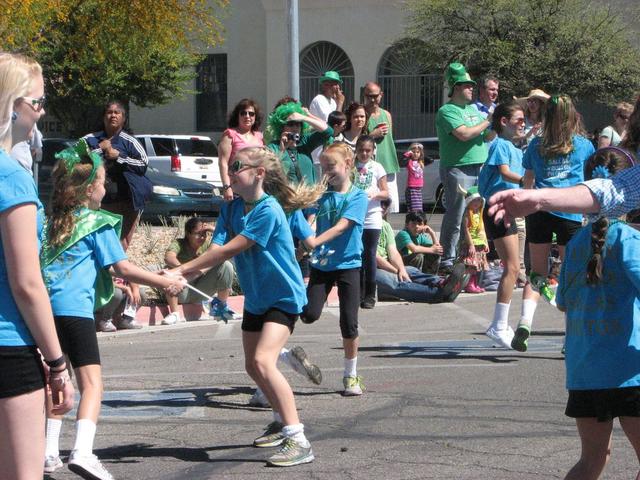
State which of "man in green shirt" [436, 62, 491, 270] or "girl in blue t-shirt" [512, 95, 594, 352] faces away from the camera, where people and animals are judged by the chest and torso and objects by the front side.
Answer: the girl in blue t-shirt

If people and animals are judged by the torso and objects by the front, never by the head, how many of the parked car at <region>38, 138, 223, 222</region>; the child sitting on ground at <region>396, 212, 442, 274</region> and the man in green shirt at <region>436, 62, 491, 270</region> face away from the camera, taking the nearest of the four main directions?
0

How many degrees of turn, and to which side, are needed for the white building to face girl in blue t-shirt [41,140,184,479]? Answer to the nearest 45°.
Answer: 0° — it already faces them

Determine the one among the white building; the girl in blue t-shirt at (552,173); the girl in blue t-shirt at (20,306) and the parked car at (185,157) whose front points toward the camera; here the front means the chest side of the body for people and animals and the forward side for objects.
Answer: the white building

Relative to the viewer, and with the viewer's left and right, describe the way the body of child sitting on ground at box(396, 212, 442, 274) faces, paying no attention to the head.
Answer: facing the viewer and to the right of the viewer

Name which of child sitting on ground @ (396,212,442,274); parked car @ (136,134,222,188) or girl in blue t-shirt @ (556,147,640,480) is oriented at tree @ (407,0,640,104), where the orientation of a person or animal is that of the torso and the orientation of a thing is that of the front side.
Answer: the girl in blue t-shirt

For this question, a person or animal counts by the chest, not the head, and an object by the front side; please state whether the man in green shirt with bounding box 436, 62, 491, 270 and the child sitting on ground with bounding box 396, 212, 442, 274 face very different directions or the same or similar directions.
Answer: same or similar directions

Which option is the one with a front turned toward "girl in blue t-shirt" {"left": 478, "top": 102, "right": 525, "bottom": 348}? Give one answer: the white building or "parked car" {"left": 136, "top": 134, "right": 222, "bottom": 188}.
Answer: the white building

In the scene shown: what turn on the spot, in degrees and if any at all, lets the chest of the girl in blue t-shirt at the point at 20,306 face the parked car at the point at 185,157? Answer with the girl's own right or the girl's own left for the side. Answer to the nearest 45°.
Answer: approximately 90° to the girl's own left

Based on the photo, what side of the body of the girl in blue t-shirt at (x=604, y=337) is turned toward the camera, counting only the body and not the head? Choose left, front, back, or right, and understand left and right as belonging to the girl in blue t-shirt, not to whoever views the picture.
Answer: back

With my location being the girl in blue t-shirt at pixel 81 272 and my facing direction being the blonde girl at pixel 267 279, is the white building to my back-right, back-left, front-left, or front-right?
front-left

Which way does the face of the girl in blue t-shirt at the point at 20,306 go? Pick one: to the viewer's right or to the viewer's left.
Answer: to the viewer's right

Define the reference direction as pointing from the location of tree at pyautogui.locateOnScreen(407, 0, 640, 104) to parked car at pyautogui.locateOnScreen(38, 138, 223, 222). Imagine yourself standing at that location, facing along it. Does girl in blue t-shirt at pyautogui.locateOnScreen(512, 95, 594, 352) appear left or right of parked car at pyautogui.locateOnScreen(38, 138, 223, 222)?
left

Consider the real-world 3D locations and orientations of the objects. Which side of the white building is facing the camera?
front
